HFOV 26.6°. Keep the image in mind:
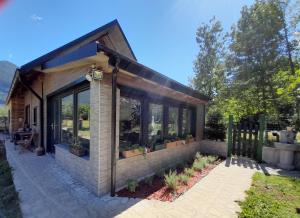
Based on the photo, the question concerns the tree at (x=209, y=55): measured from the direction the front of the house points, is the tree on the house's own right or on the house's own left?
on the house's own left

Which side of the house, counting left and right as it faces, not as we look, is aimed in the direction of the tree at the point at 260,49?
back

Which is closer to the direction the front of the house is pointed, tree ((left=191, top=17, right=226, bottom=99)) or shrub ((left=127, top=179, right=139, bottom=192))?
the shrub

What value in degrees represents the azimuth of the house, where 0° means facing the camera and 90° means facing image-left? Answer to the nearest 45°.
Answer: approximately 45°

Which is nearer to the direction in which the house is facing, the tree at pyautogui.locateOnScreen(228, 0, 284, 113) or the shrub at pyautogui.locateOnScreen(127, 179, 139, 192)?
the shrub

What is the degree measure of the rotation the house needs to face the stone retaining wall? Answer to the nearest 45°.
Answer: approximately 90° to its left
